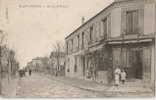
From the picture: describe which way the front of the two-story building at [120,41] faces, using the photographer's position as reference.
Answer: facing the viewer and to the left of the viewer
